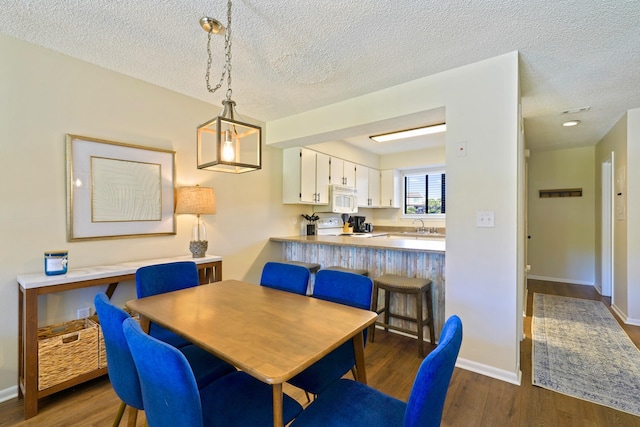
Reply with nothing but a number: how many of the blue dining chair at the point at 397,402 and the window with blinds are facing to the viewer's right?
0

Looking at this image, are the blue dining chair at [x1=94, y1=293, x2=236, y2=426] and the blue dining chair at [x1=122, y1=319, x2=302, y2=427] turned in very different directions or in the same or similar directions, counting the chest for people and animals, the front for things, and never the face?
same or similar directions

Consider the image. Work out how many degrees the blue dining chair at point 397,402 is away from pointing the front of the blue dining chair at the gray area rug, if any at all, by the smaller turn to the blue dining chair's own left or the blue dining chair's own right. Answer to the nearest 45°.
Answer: approximately 90° to the blue dining chair's own right

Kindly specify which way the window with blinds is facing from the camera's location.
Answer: facing the viewer and to the left of the viewer

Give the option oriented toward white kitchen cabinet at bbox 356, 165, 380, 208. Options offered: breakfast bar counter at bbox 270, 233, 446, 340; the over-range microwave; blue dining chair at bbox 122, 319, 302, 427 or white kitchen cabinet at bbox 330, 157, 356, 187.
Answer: the blue dining chair

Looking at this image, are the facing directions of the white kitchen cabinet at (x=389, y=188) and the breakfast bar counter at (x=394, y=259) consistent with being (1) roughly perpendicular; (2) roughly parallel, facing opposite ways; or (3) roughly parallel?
roughly parallel

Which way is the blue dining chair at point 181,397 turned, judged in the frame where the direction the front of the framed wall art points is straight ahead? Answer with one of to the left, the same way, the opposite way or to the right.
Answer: to the left

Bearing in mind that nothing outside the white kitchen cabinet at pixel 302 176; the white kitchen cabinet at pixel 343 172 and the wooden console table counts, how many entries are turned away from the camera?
0

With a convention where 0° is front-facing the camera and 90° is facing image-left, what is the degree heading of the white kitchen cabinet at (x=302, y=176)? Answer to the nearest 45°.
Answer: approximately 315°

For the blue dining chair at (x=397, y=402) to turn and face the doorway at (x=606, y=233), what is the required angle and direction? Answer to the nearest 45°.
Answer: approximately 90° to its right

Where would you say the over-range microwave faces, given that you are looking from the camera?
facing the viewer and to the right of the viewer

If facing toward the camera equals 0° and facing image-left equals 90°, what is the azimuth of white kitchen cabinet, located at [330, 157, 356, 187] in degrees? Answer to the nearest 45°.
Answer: approximately 315°

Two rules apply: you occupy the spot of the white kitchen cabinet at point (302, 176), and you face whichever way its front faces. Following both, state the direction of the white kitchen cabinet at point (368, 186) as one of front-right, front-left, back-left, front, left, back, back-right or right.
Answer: left

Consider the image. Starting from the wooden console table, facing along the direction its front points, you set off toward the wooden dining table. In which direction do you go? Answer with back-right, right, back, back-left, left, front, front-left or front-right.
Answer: front
